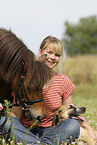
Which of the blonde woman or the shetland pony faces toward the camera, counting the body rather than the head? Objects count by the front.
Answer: the blonde woman

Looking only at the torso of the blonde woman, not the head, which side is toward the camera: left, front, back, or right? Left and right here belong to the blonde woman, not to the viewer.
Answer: front

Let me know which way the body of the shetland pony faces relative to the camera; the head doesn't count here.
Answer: to the viewer's right

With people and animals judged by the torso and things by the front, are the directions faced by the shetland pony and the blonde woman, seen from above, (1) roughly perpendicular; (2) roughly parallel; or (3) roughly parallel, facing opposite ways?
roughly perpendicular

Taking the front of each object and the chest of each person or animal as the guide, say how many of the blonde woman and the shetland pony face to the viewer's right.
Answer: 1
